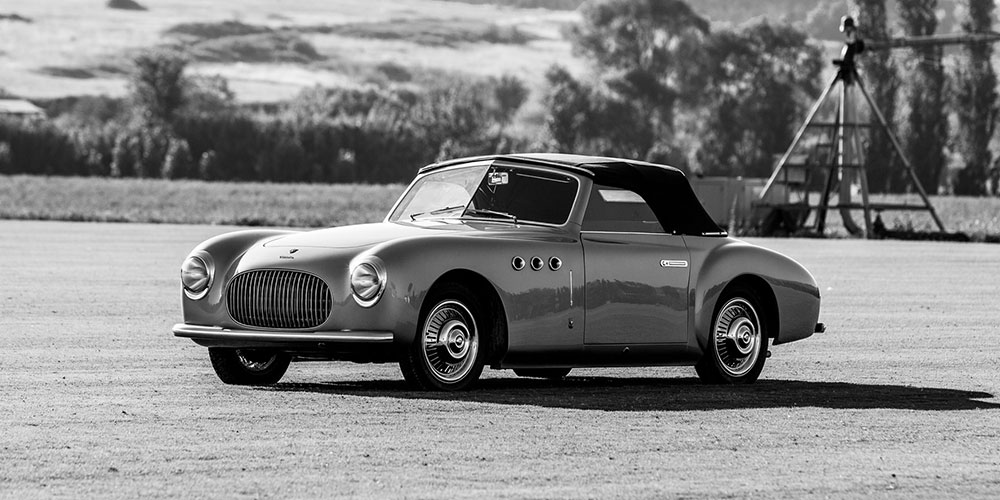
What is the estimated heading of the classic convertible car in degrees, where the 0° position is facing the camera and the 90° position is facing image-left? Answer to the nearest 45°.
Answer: approximately 45°
